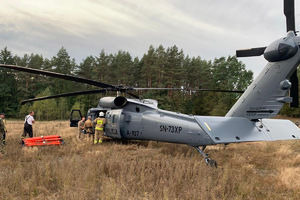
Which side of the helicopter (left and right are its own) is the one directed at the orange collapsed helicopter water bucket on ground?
front

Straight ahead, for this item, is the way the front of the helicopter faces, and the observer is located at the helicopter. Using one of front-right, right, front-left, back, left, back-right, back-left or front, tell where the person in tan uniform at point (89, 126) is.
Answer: front

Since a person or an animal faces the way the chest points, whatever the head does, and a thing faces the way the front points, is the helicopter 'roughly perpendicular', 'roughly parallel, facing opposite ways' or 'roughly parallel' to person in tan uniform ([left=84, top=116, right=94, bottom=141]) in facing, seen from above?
roughly perpendicular

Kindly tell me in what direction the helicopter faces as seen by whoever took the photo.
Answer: facing away from the viewer and to the left of the viewer
